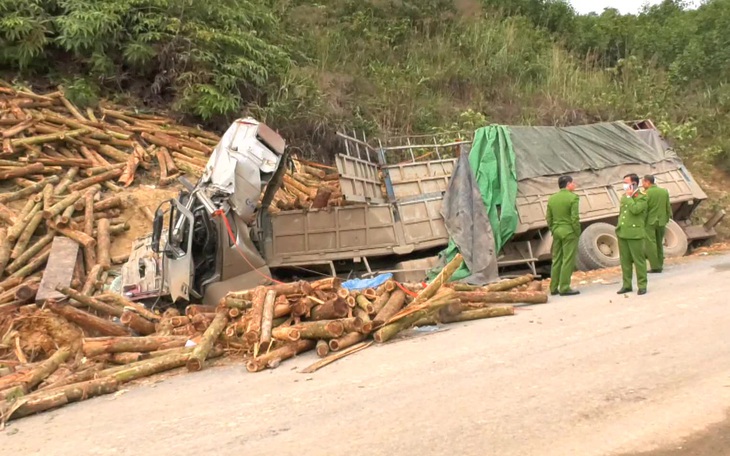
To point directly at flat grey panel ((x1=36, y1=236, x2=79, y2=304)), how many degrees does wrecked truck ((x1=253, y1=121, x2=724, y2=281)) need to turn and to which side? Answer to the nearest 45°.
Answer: approximately 45° to its left

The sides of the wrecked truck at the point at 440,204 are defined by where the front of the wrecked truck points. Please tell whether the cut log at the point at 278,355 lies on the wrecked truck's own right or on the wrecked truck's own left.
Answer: on the wrecked truck's own left

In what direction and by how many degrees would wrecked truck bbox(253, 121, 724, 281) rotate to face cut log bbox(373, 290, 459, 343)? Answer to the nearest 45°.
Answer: approximately 90° to its left

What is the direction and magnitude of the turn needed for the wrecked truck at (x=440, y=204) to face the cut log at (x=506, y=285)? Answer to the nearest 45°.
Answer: approximately 135° to its left

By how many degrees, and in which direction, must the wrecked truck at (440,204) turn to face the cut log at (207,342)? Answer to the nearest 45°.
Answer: approximately 90° to its left

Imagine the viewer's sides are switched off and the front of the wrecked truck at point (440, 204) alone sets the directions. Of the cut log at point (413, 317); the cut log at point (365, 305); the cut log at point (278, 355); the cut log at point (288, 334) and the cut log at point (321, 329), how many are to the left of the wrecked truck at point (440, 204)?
5

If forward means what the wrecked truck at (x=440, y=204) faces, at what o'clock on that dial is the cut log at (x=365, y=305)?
The cut log is roughly at 9 o'clock from the wrecked truck.

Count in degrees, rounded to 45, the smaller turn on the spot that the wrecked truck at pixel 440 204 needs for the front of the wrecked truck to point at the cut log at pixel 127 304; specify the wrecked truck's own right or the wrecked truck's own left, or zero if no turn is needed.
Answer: approximately 45° to the wrecked truck's own left

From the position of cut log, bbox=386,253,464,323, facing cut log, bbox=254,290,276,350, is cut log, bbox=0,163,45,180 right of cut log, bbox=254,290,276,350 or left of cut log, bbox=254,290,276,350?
right

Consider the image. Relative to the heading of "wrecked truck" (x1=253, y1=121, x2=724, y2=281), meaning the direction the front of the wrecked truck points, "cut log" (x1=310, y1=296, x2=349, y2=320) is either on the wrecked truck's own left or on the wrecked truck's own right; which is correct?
on the wrecked truck's own left

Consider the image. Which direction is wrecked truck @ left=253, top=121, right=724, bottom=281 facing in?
to the viewer's left

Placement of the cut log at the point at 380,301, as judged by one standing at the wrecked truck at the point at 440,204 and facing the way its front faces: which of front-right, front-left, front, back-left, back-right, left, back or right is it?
left

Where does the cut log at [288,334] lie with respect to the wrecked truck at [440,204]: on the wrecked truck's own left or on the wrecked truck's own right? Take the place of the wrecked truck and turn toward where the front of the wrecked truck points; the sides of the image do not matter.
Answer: on the wrecked truck's own left

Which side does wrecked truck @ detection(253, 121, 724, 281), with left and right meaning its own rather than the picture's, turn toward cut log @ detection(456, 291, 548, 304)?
left

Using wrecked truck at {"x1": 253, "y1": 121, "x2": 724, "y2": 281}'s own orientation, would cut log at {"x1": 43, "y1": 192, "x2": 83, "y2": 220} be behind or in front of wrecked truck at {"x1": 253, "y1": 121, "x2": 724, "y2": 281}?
in front

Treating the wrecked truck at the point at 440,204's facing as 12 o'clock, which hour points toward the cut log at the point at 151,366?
The cut log is roughly at 10 o'clock from the wrecked truck.

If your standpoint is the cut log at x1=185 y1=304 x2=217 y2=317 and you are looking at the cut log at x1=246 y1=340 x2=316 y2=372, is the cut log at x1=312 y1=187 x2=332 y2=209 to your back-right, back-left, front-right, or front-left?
back-left

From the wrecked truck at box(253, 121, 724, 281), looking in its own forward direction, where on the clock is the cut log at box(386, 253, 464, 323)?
The cut log is roughly at 9 o'clock from the wrecked truck.
